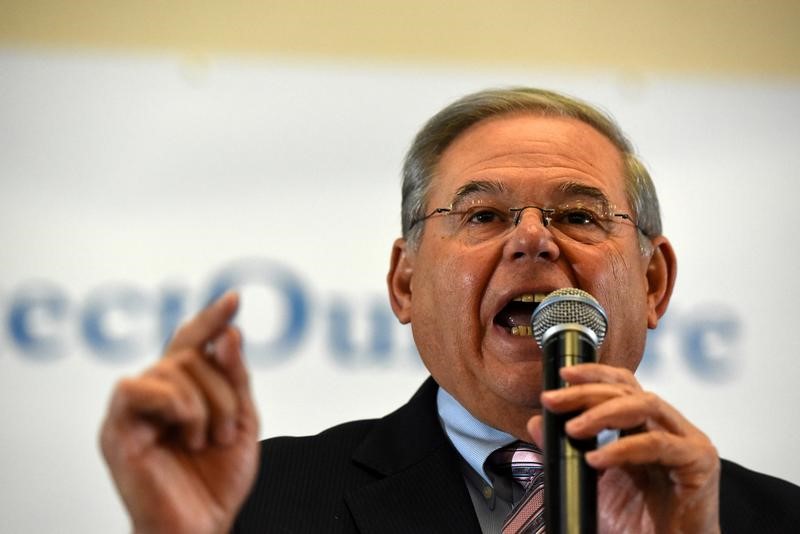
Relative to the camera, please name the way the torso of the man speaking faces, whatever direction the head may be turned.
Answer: toward the camera

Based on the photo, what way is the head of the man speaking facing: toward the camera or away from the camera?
toward the camera
